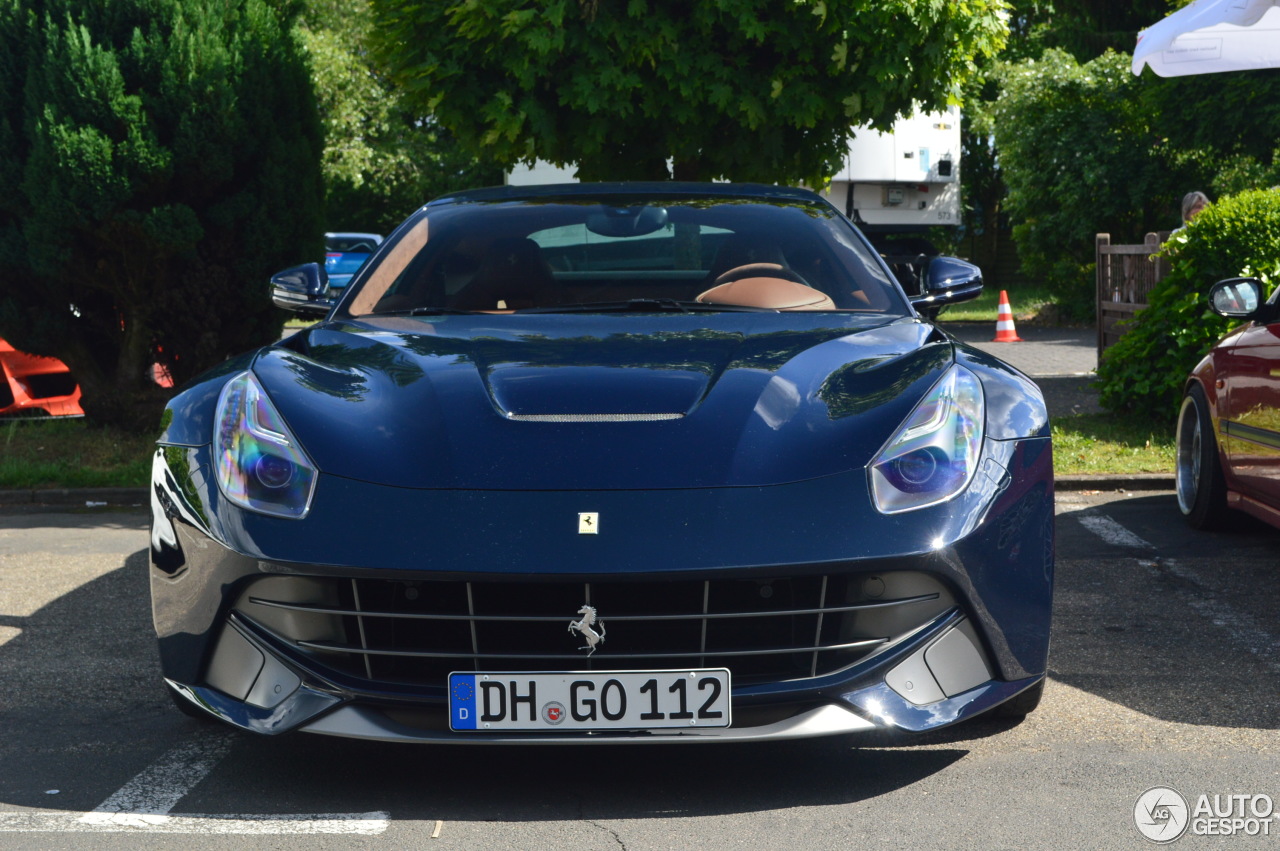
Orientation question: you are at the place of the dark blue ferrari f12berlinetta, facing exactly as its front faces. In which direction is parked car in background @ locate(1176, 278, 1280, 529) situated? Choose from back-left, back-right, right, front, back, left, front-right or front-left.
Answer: back-left

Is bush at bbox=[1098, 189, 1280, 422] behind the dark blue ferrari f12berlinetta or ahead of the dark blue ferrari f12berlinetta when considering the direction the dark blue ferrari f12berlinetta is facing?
behind

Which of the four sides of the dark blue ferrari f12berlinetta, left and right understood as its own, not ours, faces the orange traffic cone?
back

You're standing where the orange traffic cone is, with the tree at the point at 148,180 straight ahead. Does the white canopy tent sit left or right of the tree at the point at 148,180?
left

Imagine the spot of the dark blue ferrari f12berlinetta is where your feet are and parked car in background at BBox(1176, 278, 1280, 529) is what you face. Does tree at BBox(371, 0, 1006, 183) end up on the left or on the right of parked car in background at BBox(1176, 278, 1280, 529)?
left

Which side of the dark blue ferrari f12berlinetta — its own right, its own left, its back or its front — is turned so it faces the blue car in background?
back

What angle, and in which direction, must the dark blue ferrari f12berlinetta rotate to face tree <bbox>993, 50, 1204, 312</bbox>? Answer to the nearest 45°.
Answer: approximately 180°
